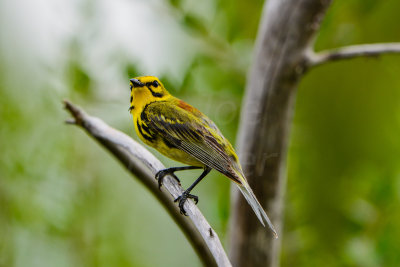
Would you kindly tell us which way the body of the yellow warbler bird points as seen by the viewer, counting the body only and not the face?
to the viewer's left

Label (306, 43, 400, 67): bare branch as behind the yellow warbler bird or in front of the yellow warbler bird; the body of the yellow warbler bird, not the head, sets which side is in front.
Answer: behind
